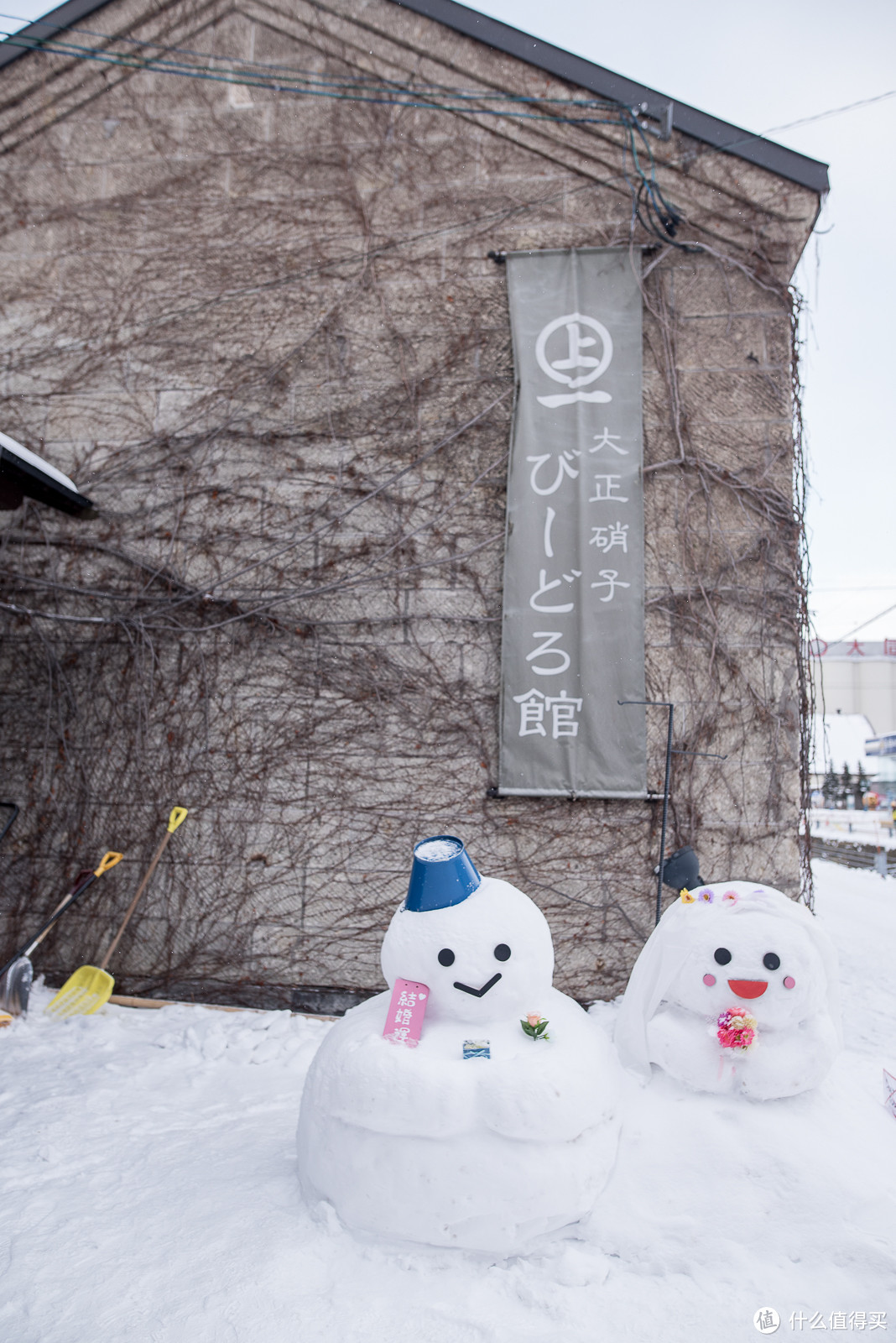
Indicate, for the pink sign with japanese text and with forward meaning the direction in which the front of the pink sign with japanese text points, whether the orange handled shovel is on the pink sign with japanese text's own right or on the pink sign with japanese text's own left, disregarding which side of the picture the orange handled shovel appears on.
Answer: on the pink sign with japanese text's own right

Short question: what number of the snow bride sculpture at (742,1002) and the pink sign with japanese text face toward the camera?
2

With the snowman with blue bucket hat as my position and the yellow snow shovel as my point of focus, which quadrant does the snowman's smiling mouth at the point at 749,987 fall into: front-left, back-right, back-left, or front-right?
back-right

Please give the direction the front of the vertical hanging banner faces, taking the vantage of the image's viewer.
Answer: facing the viewer

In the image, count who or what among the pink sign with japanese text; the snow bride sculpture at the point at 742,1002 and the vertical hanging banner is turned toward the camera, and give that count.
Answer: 3

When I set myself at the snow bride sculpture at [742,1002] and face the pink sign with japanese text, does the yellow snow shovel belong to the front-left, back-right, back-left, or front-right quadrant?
front-right

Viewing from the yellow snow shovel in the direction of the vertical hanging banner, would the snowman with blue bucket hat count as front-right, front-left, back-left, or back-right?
front-right

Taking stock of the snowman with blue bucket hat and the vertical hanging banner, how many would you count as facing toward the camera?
2

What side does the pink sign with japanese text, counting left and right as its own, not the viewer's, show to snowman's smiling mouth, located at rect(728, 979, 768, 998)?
left

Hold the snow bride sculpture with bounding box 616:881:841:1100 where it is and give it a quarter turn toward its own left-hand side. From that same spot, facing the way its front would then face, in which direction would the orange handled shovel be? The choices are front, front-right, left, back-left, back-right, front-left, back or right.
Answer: back

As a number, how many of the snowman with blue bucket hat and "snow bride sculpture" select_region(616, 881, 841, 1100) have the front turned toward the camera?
2

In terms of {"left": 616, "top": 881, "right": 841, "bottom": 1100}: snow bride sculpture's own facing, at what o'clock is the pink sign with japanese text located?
The pink sign with japanese text is roughly at 2 o'clock from the snow bride sculpture.
